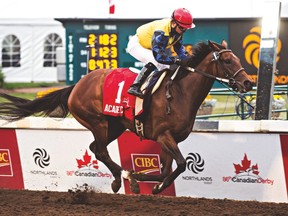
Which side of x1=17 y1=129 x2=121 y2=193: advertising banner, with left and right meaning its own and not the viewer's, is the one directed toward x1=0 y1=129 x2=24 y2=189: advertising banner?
right

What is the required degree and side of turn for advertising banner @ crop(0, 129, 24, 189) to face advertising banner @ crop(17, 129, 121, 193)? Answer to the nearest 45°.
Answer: approximately 45° to its left

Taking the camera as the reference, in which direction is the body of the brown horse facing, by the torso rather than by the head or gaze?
to the viewer's right

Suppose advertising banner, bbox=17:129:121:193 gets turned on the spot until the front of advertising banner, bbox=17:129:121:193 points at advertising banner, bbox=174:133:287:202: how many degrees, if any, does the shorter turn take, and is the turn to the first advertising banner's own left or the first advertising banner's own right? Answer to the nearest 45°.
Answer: approximately 45° to the first advertising banner's own left

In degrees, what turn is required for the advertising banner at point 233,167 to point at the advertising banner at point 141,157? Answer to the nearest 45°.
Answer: approximately 90° to its right

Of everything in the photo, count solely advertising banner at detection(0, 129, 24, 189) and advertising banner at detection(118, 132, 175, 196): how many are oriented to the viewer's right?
0

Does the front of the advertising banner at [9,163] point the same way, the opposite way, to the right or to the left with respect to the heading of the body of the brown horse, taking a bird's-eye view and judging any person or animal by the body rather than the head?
to the right

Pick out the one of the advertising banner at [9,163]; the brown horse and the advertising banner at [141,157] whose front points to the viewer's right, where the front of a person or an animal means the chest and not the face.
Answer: the brown horse

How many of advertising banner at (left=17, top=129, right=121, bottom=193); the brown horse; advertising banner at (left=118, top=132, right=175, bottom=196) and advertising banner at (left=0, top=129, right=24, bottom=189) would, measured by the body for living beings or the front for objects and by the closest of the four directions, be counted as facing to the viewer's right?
1
